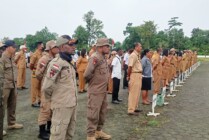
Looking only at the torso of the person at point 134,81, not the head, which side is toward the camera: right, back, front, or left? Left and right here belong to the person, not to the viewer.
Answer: right

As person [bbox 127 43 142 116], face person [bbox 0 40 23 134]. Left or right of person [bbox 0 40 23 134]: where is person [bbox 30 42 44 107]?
right
